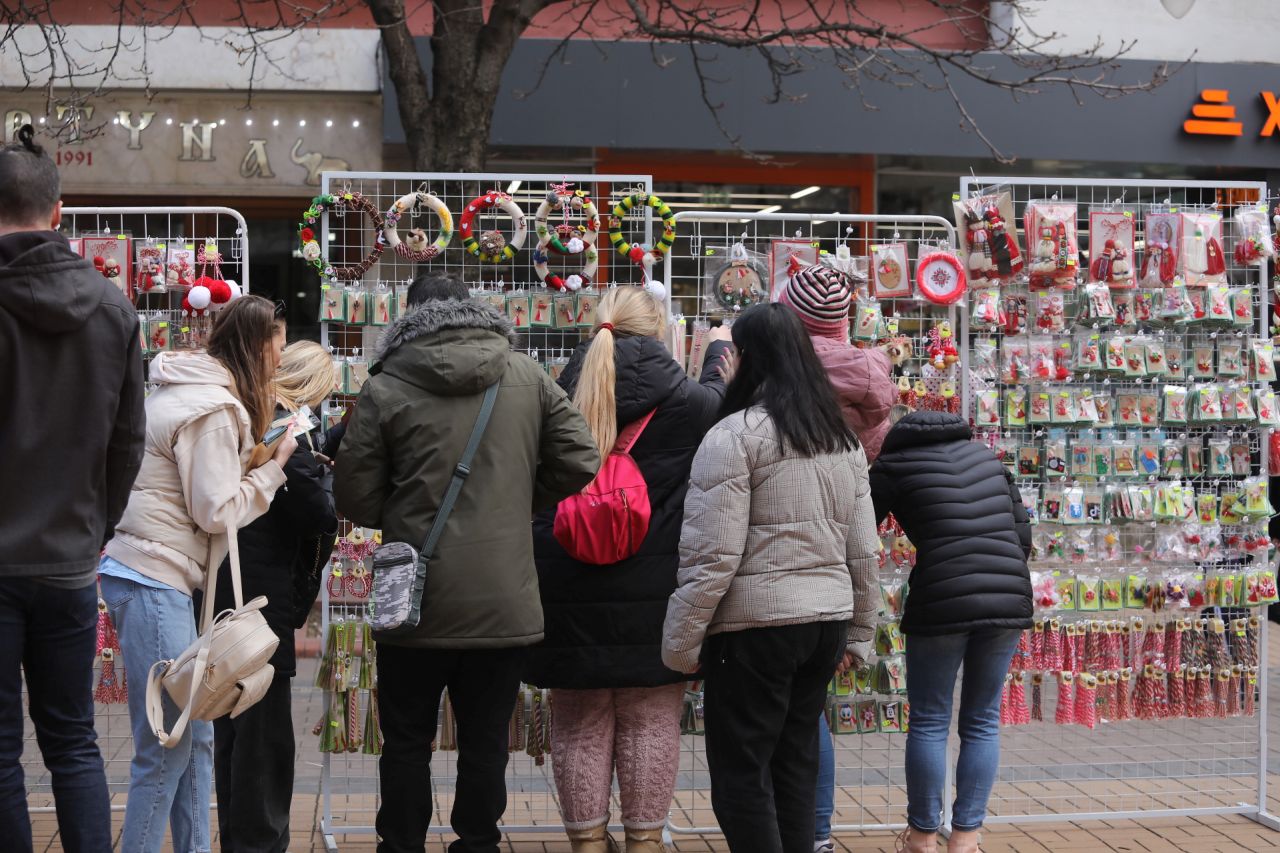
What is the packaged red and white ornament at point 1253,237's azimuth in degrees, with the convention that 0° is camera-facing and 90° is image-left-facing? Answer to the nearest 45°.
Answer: approximately 0°

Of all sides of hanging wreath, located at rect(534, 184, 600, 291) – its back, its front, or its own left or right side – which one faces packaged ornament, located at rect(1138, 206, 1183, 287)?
left

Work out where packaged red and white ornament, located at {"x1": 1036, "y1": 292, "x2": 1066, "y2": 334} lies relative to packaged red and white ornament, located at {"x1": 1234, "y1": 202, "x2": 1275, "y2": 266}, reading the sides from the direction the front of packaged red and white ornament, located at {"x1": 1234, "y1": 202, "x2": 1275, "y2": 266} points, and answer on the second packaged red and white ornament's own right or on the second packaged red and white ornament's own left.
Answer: on the second packaged red and white ornament's own right

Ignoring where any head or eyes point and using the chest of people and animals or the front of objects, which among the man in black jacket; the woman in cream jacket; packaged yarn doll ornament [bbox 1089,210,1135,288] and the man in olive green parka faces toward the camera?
the packaged yarn doll ornament

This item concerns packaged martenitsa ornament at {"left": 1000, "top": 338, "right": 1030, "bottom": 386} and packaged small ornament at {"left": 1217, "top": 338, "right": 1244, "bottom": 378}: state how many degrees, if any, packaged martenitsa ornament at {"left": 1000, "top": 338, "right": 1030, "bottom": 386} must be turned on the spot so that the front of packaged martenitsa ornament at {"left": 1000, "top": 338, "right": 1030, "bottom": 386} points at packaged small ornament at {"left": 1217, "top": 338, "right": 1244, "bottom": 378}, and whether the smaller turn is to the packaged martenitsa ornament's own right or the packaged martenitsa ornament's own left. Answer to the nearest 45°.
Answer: approximately 135° to the packaged martenitsa ornament's own left

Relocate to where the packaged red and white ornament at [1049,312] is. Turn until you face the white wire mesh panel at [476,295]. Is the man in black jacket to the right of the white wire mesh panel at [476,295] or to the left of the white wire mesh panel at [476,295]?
left

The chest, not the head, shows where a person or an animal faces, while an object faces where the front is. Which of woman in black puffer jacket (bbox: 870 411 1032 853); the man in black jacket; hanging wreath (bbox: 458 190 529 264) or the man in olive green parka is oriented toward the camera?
the hanging wreath

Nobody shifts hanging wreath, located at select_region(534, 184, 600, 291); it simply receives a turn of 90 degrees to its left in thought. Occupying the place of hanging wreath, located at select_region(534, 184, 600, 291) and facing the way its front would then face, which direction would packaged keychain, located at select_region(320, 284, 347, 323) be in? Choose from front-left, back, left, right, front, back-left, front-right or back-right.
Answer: back

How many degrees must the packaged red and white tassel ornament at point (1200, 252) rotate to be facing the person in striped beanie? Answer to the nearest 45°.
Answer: approximately 45° to its right

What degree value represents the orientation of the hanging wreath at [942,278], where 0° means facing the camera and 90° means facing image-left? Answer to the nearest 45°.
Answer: approximately 0°

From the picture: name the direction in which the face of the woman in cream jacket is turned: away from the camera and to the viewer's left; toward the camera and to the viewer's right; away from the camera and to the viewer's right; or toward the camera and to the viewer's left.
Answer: away from the camera and to the viewer's right
